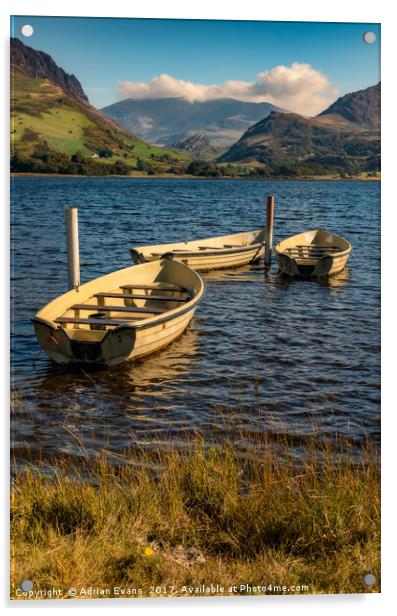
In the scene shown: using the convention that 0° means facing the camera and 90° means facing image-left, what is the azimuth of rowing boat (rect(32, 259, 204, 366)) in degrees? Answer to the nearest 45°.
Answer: approximately 225°

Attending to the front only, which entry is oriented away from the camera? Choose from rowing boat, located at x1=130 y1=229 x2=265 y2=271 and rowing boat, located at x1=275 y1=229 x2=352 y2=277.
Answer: rowing boat, located at x1=275 y1=229 x2=352 y2=277

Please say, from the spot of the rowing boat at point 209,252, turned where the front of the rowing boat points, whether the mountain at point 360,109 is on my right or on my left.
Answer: on my left

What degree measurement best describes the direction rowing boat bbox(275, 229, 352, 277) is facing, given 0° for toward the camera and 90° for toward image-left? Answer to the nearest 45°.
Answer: approximately 180°
